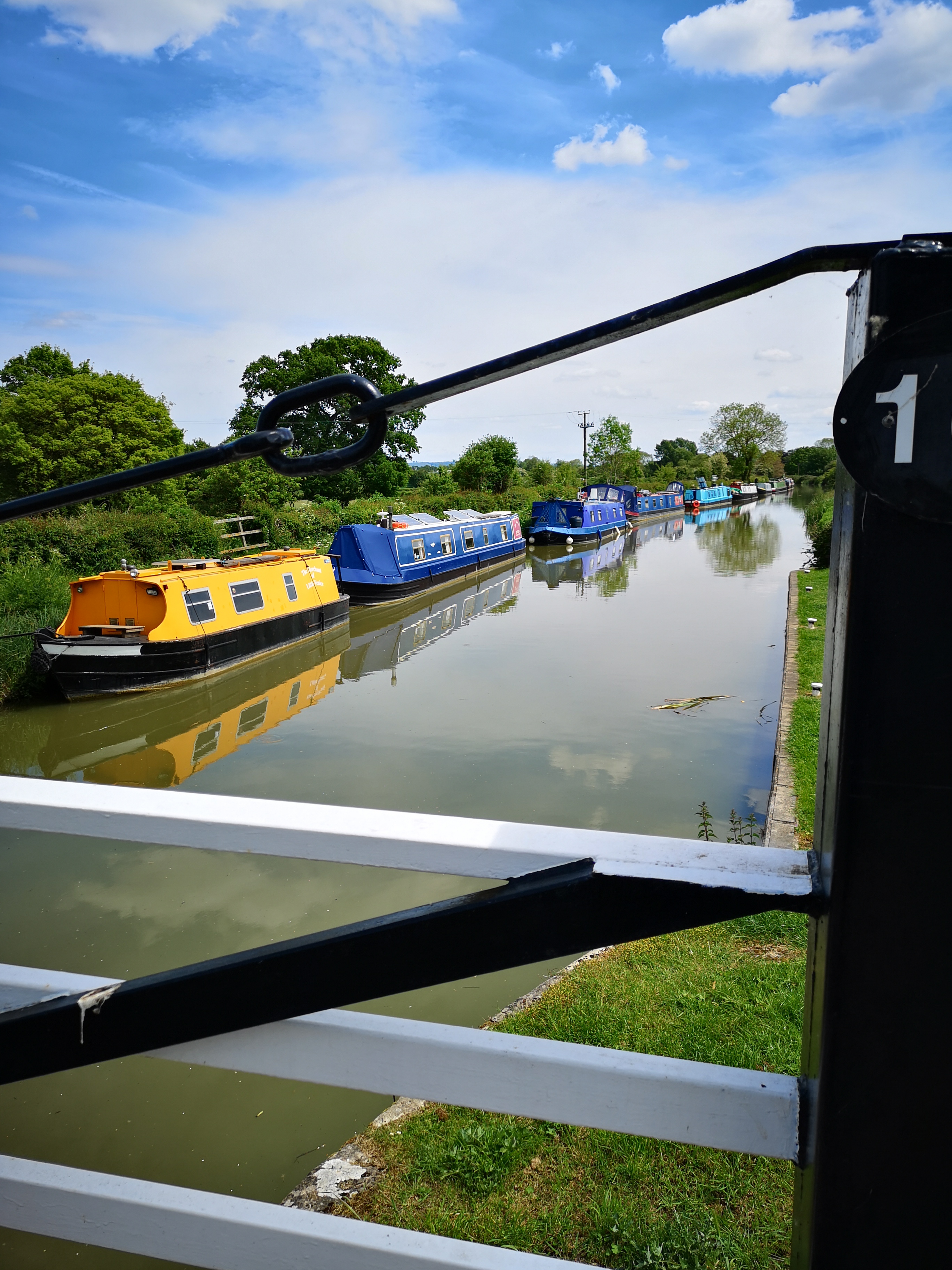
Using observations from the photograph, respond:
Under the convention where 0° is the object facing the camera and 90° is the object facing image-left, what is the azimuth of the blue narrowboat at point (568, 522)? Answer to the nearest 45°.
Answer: approximately 45°

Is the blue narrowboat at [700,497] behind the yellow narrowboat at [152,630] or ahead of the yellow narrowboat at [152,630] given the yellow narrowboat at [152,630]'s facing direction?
behind

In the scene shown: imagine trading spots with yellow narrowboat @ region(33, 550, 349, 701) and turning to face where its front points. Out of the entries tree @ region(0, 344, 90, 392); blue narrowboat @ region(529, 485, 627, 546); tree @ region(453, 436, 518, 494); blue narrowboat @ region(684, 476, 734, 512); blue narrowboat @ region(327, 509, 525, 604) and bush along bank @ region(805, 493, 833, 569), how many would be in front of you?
0

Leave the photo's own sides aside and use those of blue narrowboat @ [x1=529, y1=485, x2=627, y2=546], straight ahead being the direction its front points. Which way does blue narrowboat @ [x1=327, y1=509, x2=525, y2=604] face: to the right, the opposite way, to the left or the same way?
the same way

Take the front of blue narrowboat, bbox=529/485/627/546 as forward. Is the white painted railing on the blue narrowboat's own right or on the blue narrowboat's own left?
on the blue narrowboat's own left

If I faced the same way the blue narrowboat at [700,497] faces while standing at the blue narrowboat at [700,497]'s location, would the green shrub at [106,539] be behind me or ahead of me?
ahead

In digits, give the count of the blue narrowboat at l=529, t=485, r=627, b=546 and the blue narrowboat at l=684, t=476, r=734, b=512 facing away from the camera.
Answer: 0

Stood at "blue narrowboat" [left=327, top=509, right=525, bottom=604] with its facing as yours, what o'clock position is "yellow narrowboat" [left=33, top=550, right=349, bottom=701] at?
The yellow narrowboat is roughly at 11 o'clock from the blue narrowboat.

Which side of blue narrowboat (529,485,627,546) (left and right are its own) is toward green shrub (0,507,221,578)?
front

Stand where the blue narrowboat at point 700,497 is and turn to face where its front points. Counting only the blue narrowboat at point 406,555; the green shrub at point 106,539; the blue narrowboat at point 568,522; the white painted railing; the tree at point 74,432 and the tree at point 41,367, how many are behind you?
0

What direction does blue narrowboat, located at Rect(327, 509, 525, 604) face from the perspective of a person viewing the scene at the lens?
facing the viewer and to the left of the viewer

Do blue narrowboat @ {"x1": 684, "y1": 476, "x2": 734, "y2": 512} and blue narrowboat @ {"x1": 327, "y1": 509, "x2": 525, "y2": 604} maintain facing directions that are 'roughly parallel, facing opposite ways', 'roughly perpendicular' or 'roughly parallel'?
roughly parallel

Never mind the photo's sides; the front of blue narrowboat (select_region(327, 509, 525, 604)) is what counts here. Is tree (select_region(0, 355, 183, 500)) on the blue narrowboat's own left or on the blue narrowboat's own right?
on the blue narrowboat's own right

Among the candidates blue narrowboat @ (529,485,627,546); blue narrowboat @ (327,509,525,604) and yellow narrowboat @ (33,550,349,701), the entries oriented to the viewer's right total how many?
0

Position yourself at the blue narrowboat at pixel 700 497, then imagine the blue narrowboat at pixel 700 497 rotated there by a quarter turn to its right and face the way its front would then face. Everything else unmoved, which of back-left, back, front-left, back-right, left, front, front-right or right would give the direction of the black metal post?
back-left

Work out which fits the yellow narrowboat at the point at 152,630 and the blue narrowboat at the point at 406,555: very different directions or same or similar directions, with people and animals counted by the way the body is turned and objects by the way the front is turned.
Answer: same or similar directions

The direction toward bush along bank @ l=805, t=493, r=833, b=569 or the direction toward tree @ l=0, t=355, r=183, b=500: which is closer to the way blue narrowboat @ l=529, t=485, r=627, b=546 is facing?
the tree
